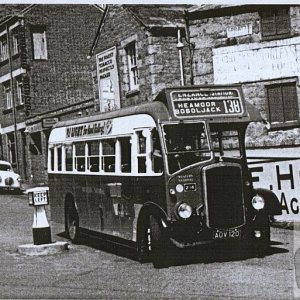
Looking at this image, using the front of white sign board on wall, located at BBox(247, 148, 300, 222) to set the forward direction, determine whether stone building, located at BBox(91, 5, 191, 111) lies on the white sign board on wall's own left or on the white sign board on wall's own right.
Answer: on the white sign board on wall's own right

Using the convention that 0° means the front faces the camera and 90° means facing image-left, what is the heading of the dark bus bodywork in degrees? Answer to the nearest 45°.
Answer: approximately 315°

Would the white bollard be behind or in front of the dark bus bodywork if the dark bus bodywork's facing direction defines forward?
behind

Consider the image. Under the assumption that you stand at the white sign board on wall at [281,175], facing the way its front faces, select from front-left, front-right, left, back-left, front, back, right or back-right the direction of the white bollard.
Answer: front-right

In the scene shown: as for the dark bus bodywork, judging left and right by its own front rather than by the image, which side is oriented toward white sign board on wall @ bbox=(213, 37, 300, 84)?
left

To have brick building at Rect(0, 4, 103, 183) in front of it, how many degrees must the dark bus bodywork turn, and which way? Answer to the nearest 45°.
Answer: approximately 180°
